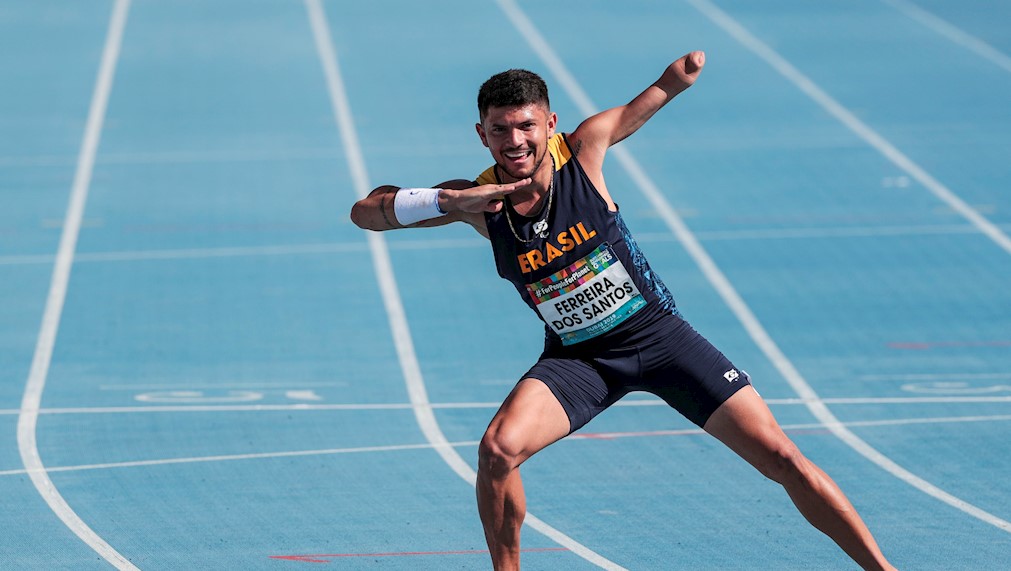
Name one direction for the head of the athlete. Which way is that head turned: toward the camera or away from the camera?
toward the camera

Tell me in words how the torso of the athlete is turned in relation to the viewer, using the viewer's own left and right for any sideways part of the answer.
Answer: facing the viewer
